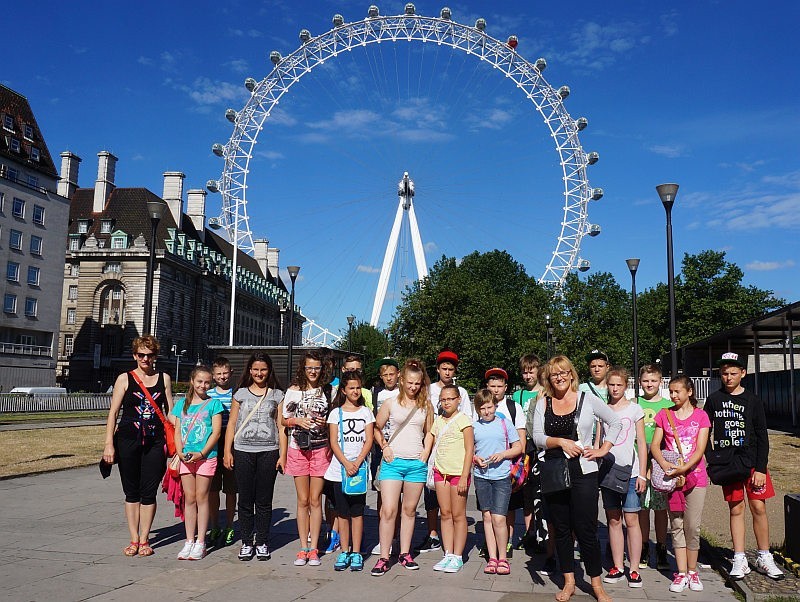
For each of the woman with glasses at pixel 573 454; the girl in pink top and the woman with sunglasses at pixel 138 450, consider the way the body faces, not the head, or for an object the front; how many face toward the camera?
3

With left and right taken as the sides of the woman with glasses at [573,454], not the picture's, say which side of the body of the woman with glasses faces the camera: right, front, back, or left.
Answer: front

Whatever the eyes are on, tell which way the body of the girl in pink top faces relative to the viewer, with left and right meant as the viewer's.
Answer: facing the viewer

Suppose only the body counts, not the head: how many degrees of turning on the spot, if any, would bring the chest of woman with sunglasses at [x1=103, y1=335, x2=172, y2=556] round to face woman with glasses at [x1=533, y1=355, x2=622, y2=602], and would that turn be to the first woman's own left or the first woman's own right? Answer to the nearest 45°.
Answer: approximately 45° to the first woman's own left

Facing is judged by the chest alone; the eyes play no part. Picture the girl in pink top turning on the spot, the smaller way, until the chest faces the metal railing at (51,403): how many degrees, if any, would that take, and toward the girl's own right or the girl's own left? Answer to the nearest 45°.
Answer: approximately 135° to the girl's own right

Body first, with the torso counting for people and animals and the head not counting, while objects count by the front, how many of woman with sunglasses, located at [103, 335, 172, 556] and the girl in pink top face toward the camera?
2

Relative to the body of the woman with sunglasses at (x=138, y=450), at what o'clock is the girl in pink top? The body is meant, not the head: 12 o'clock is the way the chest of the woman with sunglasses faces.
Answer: The girl in pink top is roughly at 10 o'clock from the woman with sunglasses.

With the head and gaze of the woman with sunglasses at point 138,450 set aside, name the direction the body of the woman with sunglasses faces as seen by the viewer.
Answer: toward the camera

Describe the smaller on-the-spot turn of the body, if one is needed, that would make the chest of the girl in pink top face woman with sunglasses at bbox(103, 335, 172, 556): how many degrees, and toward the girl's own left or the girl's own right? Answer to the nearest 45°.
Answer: approximately 90° to the girl's own right

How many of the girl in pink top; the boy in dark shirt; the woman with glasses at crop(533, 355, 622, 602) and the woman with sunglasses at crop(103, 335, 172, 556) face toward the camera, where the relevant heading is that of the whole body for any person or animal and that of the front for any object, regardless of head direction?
4
